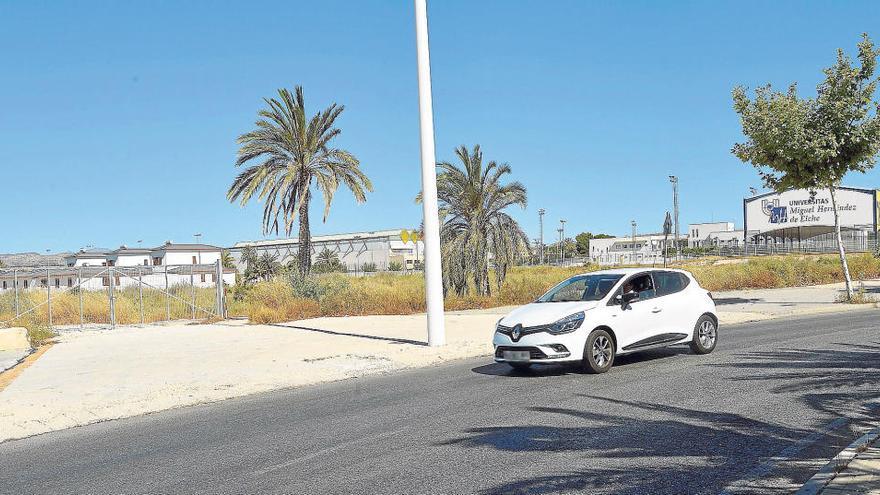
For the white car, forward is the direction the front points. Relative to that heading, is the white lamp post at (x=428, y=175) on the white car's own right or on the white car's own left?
on the white car's own right

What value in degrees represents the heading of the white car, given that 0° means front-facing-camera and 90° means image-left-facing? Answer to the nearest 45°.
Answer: approximately 45°

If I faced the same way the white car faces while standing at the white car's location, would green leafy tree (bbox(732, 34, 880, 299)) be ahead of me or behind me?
behind

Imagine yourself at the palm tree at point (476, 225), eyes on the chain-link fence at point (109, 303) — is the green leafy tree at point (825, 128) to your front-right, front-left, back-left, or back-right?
back-left

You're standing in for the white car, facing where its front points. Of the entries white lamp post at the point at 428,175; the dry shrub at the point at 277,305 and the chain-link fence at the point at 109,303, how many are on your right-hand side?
3

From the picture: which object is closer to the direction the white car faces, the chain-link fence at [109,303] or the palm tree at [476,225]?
the chain-link fence

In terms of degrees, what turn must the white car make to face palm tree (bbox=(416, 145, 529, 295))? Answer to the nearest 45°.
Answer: approximately 135° to its right

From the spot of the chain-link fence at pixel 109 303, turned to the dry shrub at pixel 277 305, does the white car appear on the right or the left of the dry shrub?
right

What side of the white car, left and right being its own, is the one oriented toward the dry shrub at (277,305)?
right
